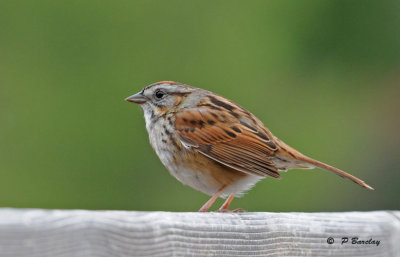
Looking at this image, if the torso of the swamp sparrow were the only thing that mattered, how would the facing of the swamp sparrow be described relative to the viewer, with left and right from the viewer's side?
facing to the left of the viewer
